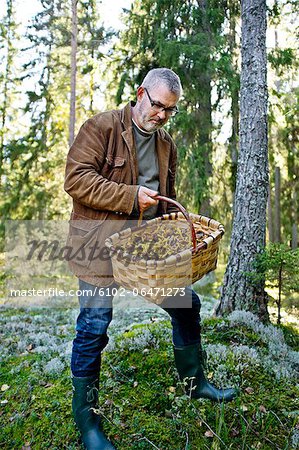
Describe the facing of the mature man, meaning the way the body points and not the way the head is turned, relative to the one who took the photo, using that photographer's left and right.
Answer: facing the viewer and to the right of the viewer

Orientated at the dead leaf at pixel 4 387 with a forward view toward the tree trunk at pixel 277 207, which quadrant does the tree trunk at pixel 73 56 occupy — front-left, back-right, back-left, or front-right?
front-left

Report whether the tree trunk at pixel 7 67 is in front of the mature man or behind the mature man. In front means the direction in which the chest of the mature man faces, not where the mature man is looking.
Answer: behind

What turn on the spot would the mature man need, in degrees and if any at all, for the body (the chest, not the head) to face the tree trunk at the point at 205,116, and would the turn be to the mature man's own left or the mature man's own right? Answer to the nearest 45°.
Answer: approximately 135° to the mature man's own left

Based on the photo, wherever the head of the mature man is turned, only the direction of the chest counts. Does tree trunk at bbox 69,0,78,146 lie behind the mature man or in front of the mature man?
behind

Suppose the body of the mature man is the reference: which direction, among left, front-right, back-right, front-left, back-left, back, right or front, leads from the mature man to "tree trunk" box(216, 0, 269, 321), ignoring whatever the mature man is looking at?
left

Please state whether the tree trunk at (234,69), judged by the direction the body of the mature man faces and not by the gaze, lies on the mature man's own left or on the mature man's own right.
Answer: on the mature man's own left

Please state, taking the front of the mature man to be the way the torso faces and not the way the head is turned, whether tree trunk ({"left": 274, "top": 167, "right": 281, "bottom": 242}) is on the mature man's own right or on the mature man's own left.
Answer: on the mature man's own left

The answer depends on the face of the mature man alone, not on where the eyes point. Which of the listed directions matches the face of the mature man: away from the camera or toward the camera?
toward the camera
